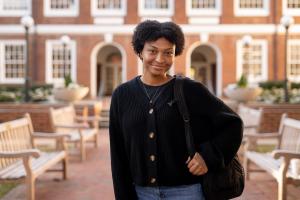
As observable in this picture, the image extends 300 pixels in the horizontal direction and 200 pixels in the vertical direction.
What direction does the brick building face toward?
toward the camera

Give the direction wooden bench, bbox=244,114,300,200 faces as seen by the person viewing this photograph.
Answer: facing the viewer and to the left of the viewer

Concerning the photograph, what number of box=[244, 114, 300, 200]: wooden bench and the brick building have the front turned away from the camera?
0

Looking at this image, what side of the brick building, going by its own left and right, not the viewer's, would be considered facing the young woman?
front

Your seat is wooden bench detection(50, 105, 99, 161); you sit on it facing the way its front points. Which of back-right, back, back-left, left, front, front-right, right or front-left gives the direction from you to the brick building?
back-left

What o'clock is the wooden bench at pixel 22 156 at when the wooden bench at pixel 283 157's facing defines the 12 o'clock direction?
the wooden bench at pixel 22 156 is roughly at 1 o'clock from the wooden bench at pixel 283 157.

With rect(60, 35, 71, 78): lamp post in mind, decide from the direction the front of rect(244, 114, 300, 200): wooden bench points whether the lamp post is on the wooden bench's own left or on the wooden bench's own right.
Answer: on the wooden bench's own right

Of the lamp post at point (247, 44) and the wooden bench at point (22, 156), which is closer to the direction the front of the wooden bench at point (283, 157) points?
the wooden bench

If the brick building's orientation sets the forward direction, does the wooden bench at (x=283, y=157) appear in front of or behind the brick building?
in front

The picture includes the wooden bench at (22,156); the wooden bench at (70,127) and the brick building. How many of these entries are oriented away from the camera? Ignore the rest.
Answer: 0

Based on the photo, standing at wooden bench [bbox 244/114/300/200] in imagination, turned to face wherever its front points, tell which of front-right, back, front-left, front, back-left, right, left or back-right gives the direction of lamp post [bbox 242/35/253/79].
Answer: back-right

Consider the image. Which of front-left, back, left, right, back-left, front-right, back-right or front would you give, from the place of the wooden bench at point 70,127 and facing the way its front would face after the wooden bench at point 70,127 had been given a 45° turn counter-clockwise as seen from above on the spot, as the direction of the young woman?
right

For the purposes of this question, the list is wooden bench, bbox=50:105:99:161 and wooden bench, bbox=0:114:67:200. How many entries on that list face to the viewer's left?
0
